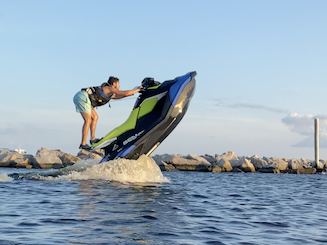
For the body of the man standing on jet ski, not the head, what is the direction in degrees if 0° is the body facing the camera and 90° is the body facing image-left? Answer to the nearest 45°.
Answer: approximately 270°

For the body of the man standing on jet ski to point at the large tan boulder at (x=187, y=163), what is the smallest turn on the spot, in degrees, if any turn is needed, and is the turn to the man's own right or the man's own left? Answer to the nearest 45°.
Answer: approximately 90° to the man's own left

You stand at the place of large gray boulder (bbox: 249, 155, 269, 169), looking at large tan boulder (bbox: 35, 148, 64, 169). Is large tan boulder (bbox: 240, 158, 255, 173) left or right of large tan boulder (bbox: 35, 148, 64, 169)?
left

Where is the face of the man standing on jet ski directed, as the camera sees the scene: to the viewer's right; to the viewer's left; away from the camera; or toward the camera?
to the viewer's right

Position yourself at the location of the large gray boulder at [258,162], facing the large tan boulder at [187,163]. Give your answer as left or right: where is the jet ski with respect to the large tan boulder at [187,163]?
left

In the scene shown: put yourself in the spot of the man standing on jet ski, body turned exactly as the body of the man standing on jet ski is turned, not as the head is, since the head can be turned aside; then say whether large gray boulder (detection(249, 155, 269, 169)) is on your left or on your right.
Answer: on your left

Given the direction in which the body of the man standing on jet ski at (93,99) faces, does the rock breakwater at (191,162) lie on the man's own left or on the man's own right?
on the man's own left
